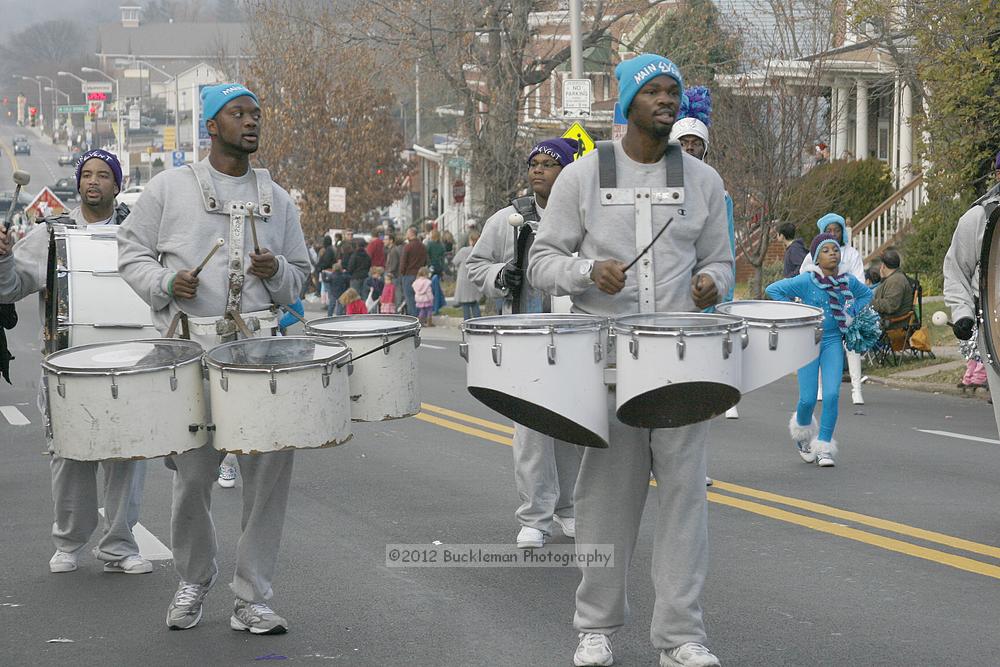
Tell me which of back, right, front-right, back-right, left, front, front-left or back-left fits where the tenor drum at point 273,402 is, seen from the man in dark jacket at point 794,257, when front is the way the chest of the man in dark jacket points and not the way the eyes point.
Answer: left

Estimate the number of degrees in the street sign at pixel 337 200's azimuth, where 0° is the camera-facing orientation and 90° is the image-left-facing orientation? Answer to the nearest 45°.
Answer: approximately 0°

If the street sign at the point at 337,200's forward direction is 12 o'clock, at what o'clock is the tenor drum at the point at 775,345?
The tenor drum is roughly at 12 o'clock from the street sign.

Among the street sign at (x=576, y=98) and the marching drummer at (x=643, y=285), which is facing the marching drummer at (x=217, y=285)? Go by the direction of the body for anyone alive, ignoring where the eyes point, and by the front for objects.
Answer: the street sign

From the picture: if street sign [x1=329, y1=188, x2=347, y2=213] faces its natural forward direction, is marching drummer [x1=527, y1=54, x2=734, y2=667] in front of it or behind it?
in front

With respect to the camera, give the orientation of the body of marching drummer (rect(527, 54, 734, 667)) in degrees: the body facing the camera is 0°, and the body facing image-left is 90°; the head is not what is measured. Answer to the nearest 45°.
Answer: approximately 0°

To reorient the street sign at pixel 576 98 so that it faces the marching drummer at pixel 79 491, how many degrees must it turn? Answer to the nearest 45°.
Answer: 0° — it already faces them

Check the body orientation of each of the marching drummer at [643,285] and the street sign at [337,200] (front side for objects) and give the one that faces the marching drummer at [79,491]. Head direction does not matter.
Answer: the street sign

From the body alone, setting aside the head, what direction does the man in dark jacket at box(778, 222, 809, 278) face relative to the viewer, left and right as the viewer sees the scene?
facing to the left of the viewer

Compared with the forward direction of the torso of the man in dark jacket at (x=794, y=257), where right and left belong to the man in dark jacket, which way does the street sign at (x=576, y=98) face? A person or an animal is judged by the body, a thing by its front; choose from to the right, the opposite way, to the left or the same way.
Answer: to the left
